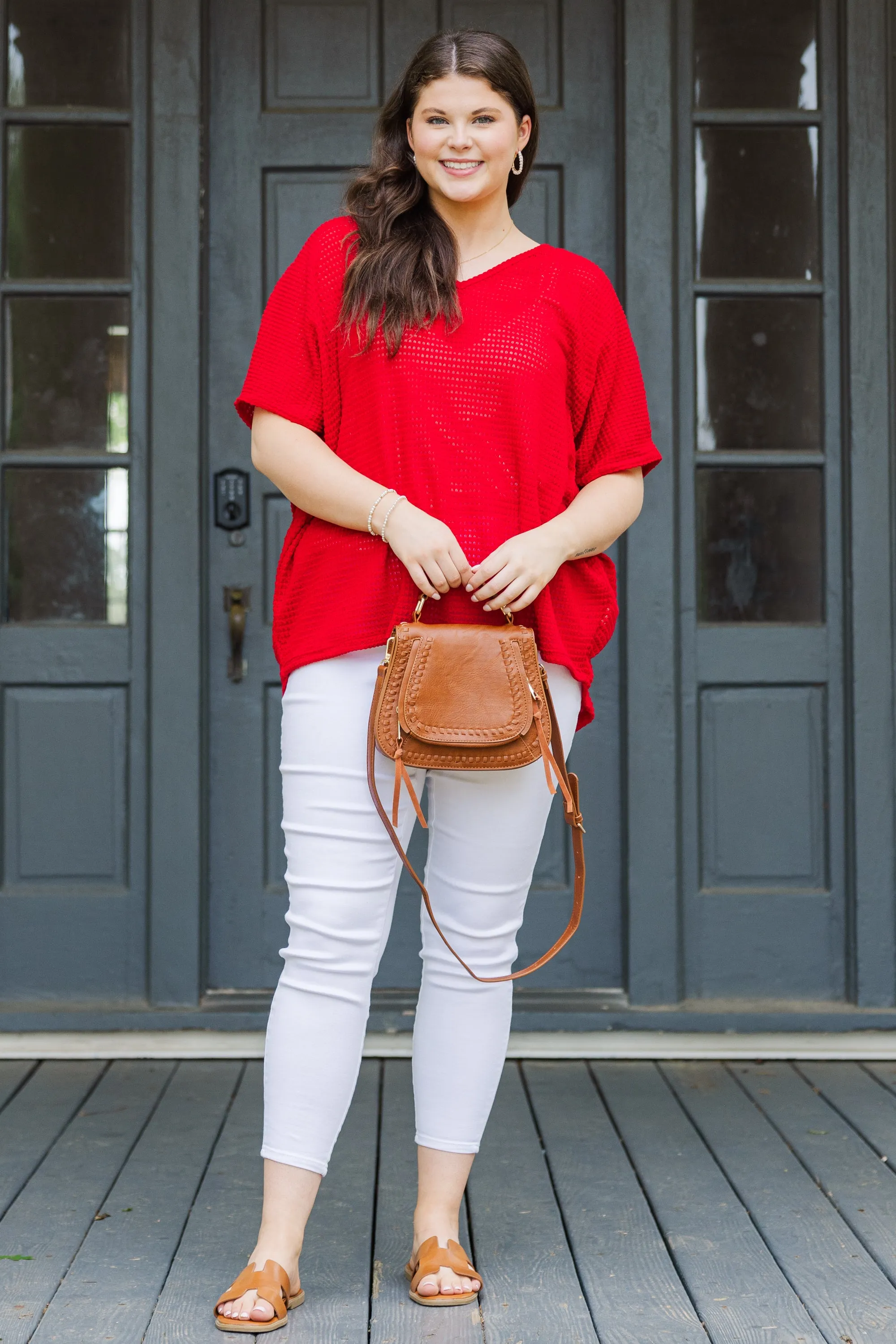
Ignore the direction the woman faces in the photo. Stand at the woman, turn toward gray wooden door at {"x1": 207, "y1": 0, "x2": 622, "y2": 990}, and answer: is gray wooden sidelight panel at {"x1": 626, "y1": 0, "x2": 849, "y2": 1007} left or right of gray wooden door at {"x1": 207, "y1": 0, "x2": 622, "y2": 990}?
right

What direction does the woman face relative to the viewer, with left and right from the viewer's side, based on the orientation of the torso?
facing the viewer

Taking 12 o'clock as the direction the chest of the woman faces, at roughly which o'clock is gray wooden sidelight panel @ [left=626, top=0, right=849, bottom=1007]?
The gray wooden sidelight panel is roughly at 7 o'clock from the woman.

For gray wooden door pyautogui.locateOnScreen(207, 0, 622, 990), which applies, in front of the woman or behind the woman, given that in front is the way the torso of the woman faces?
behind

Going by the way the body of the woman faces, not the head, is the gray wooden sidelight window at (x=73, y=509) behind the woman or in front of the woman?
behind

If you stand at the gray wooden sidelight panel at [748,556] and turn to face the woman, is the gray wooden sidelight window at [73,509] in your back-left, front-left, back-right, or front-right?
front-right
